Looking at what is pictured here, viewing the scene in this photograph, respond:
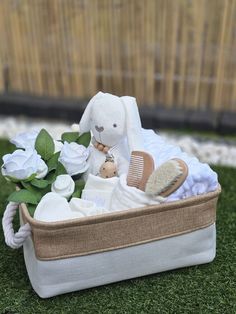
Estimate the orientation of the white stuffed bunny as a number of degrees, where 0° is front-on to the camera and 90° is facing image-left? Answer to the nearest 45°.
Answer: approximately 45°
